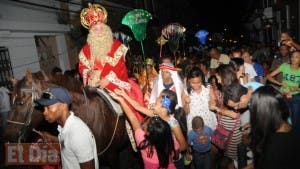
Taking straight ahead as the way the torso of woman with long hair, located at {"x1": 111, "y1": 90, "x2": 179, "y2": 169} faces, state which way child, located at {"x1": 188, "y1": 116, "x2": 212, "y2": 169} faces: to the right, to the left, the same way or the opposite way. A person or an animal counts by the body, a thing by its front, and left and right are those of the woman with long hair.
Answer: the opposite way

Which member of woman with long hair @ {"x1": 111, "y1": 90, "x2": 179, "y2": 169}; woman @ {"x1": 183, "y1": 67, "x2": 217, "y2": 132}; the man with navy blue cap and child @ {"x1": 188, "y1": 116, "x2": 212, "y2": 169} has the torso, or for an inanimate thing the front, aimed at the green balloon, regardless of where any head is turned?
the woman with long hair

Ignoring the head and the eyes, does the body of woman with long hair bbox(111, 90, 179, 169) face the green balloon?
yes

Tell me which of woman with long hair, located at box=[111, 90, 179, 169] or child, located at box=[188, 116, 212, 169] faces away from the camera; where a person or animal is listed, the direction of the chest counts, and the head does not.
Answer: the woman with long hair

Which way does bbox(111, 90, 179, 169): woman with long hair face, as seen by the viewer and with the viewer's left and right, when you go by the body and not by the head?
facing away from the viewer

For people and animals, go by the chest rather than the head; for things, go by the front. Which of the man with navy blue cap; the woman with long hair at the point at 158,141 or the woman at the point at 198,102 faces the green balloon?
the woman with long hair

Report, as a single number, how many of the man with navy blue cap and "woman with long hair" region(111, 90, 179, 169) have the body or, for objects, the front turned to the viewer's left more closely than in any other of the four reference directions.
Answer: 1
